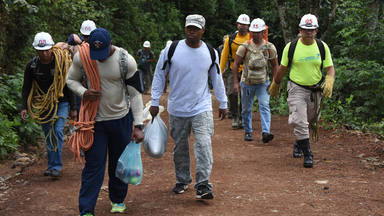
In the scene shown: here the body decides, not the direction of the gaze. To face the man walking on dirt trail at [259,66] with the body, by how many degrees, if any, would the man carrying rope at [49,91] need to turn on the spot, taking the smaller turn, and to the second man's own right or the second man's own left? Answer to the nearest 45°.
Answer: approximately 90° to the second man's own left

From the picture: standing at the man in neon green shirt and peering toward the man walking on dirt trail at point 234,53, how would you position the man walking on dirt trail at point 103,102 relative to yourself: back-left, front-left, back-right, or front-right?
back-left

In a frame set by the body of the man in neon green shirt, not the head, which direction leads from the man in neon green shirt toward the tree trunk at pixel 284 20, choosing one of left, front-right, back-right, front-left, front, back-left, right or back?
back

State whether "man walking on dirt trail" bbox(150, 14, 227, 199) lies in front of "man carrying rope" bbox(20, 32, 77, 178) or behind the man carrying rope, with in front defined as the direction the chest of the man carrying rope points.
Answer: in front

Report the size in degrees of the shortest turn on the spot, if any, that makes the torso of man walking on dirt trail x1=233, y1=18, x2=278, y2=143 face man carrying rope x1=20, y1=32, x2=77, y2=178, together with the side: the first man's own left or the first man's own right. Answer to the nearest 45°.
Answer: approximately 45° to the first man's own right

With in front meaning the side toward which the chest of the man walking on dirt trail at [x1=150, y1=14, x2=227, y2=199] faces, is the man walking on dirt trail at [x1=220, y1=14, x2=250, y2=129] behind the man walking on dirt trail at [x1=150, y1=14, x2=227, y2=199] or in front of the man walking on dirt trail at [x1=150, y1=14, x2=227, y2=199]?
behind

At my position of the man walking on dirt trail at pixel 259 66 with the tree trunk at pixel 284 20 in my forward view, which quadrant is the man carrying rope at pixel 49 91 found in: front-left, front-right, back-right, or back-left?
back-left
